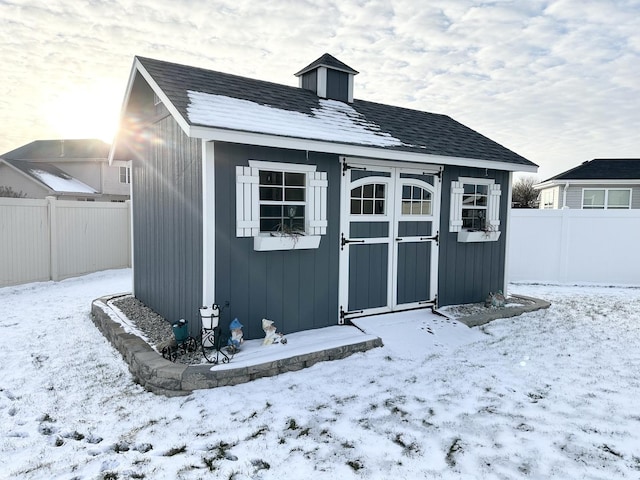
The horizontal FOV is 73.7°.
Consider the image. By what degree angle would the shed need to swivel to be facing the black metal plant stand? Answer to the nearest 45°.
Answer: approximately 90° to its right

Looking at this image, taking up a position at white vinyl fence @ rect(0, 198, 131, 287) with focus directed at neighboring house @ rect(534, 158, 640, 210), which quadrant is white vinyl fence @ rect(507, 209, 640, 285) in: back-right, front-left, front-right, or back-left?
front-right

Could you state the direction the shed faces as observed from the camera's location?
facing the viewer and to the right of the viewer

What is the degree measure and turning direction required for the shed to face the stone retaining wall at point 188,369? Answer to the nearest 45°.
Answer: approximately 90° to its right

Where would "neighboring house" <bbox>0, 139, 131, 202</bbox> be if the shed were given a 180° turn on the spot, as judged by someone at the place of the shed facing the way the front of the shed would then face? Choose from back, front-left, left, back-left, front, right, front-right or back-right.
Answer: front

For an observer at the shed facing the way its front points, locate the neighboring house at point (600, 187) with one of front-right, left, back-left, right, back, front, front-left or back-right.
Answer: left

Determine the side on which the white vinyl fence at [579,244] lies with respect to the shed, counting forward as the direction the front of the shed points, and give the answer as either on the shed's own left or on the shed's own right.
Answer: on the shed's own left
